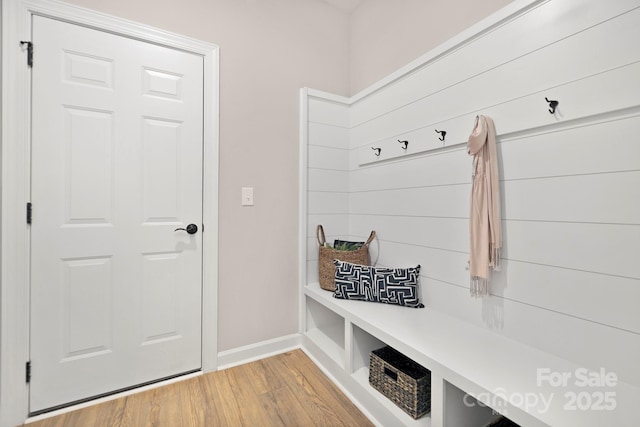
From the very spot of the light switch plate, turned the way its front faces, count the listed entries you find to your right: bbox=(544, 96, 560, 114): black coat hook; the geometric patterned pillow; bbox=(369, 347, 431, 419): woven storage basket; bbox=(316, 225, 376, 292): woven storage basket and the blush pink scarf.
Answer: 0

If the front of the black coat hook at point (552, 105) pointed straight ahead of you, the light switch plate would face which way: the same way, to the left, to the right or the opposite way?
to the left

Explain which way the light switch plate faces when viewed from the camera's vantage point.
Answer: facing the viewer

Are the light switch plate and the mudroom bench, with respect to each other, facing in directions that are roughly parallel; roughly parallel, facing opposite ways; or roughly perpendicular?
roughly perpendicular

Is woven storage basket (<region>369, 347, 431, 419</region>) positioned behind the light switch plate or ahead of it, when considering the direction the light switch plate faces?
ahead

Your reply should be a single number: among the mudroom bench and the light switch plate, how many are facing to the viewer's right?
0

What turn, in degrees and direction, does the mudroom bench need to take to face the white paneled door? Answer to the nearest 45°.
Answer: approximately 45° to its right

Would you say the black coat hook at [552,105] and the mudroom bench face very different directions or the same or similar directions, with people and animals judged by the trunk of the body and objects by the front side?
same or similar directions

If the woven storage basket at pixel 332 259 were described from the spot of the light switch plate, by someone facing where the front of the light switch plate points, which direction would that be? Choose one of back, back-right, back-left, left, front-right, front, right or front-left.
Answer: left

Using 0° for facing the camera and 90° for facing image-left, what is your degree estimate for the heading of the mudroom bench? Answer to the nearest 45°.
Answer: approximately 45°

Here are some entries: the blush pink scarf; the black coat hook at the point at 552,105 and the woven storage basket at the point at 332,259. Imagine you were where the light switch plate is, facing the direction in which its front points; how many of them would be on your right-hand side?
0

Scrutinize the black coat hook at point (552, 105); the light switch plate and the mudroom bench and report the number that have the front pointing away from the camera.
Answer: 0

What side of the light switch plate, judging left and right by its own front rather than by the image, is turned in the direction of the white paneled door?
right

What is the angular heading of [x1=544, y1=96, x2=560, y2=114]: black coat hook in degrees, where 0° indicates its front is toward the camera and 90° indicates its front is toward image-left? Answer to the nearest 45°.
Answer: approximately 45°

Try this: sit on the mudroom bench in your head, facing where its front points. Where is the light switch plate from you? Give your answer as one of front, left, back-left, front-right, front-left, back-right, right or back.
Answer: front-right

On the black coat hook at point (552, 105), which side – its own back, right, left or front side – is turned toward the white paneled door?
front

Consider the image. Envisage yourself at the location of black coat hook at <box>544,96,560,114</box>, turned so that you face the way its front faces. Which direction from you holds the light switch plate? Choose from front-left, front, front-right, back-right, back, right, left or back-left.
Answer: front-right
